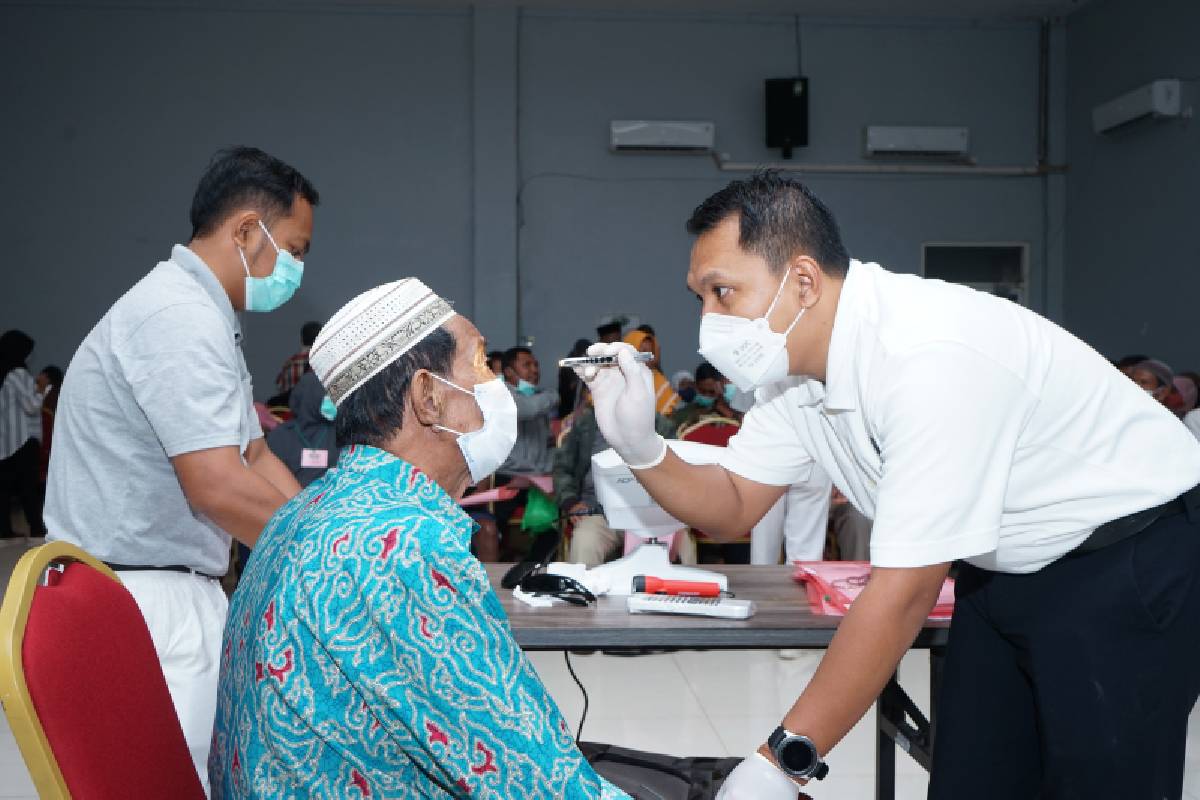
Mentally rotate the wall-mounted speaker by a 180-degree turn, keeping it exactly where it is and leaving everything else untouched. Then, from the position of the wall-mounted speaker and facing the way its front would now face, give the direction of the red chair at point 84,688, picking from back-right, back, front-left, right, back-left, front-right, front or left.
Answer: back

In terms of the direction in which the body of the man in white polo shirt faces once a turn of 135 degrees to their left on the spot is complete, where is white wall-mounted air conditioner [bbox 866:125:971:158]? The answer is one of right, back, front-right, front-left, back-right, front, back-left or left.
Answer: back-left

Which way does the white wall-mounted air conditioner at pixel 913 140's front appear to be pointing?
toward the camera

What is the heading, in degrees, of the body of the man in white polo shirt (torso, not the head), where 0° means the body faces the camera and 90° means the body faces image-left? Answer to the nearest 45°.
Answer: approximately 90°

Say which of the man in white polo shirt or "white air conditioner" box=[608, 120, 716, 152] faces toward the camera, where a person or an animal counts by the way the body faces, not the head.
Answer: the white air conditioner

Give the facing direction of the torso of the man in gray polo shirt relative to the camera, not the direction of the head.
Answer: to the viewer's right

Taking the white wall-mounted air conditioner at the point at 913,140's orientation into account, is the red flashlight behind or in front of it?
in front

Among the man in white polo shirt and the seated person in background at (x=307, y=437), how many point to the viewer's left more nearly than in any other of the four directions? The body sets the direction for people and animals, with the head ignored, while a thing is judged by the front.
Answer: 1

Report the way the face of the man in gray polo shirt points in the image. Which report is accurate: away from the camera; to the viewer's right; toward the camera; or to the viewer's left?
to the viewer's right

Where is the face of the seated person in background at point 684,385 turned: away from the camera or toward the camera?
toward the camera

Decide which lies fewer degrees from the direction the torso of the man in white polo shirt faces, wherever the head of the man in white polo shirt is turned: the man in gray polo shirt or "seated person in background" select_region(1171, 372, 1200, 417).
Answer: the man in gray polo shirt

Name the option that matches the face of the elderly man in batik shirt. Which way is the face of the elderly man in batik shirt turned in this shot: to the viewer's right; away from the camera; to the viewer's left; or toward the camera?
to the viewer's right

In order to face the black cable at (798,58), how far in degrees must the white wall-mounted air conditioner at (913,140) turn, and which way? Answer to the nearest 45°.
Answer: approximately 90° to its right

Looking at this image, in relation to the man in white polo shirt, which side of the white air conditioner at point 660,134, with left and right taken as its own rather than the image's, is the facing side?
front

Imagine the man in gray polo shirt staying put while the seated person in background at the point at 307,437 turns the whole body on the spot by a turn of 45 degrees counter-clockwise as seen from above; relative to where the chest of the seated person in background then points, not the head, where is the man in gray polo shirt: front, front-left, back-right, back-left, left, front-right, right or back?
right
